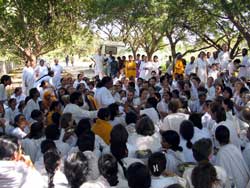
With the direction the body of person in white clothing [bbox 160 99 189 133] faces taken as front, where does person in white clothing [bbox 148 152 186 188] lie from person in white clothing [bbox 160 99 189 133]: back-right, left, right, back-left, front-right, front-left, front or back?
back

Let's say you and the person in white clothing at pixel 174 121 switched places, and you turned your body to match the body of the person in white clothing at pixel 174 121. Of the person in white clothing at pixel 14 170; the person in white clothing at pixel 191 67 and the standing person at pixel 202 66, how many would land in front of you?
2

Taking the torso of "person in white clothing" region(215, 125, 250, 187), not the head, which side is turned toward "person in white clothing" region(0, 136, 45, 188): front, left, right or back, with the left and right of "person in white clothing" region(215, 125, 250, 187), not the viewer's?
left

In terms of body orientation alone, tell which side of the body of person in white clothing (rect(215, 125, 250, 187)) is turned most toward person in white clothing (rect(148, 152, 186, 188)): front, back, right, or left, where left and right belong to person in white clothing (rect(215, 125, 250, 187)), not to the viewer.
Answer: left

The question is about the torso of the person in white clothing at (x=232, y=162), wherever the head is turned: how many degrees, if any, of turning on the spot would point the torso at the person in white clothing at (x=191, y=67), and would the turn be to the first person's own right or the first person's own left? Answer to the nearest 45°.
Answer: approximately 45° to the first person's own right

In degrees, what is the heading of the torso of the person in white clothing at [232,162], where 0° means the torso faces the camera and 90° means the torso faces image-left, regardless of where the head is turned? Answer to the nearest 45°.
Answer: approximately 135°

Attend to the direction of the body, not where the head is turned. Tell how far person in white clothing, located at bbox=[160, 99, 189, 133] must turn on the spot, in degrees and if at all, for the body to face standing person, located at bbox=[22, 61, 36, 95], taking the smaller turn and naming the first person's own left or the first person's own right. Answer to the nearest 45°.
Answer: approximately 45° to the first person's own left

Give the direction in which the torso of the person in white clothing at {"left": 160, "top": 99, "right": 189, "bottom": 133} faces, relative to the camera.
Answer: away from the camera
